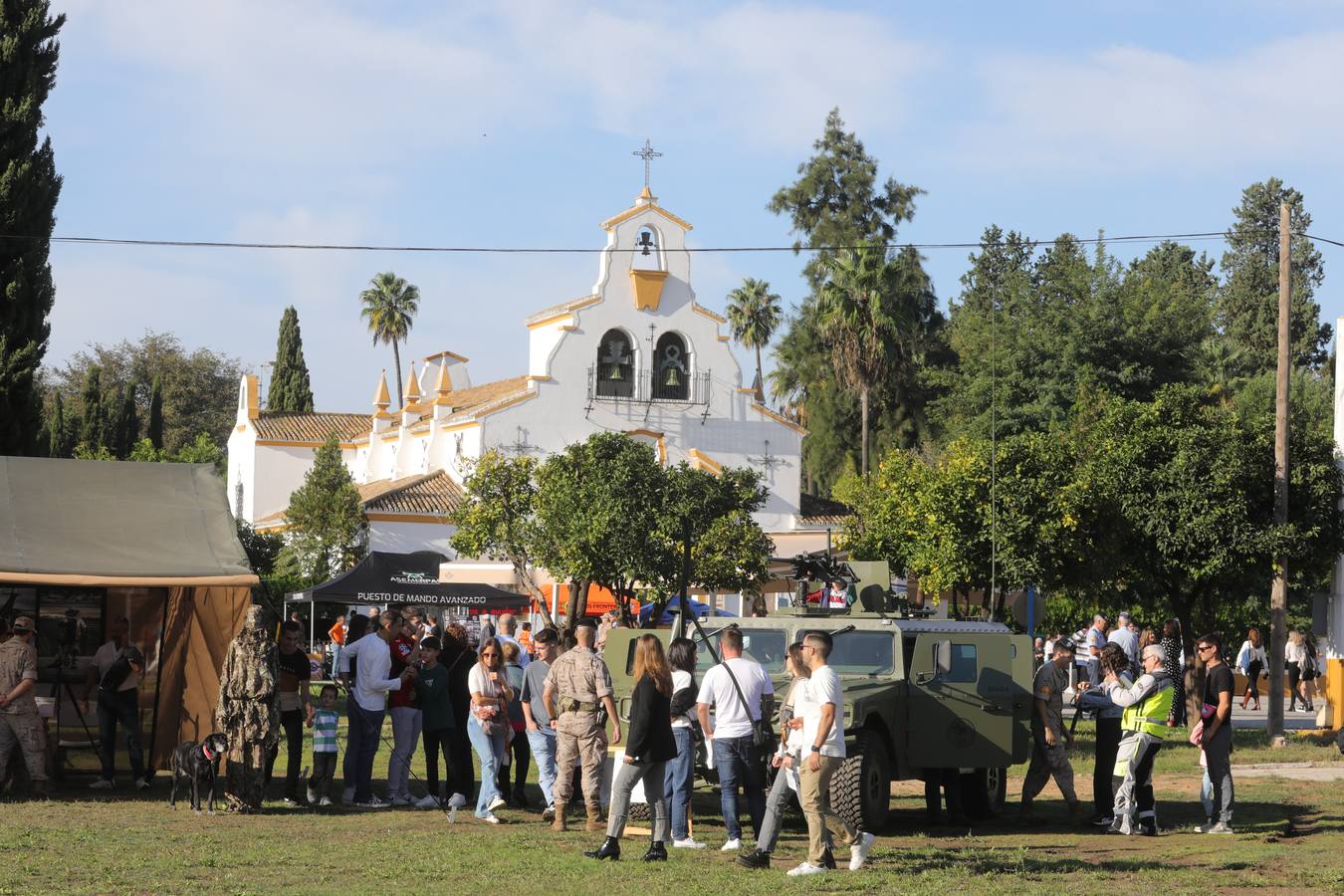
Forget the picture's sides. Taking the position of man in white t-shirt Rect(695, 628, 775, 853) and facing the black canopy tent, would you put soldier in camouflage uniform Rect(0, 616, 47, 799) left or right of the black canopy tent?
left

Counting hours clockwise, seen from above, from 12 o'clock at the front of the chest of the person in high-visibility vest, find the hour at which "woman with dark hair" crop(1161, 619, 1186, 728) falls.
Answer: The woman with dark hair is roughly at 3 o'clock from the person in high-visibility vest.

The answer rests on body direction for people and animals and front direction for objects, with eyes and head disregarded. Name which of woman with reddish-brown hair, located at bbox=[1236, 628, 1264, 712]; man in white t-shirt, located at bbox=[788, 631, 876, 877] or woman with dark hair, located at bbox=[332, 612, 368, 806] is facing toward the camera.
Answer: woman with reddish-brown hair, located at bbox=[1236, 628, 1264, 712]

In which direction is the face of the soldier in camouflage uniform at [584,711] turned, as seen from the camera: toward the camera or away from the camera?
away from the camera

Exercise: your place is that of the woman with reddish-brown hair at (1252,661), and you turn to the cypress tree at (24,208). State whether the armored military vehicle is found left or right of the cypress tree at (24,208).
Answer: left

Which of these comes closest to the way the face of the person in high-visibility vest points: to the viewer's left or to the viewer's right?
to the viewer's left

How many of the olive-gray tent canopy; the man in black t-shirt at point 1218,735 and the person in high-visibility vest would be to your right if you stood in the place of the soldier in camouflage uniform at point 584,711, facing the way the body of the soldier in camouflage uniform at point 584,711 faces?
2

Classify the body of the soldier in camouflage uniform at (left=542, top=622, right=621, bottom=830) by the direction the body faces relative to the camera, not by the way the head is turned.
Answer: away from the camera

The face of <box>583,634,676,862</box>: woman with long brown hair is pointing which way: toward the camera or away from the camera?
away from the camera

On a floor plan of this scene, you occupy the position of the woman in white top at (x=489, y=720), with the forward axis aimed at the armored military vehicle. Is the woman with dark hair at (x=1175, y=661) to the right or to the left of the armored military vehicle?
left

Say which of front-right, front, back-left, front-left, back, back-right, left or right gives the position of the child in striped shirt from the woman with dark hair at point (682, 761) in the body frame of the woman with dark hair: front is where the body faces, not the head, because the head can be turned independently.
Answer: back-left

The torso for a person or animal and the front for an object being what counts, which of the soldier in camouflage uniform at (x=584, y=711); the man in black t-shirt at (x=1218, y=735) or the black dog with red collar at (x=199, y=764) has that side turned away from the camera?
the soldier in camouflage uniform

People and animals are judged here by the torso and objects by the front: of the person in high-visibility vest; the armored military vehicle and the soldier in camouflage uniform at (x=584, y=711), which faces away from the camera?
the soldier in camouflage uniform

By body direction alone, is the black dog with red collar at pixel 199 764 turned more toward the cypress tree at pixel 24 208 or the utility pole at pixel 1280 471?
the utility pole

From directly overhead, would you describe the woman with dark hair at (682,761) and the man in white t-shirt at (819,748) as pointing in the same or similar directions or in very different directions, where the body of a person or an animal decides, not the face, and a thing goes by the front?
very different directions
